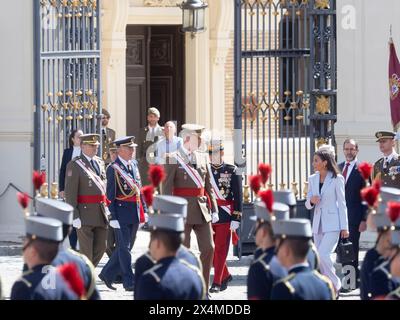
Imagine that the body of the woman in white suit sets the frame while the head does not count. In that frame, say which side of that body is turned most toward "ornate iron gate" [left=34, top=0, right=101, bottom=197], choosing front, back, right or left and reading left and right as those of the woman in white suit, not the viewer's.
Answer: right

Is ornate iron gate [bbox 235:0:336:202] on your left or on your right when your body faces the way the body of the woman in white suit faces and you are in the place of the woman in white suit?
on your right

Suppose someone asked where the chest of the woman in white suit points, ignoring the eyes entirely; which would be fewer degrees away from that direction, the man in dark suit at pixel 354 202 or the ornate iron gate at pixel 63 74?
the ornate iron gate

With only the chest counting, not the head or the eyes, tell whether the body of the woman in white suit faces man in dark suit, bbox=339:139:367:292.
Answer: no

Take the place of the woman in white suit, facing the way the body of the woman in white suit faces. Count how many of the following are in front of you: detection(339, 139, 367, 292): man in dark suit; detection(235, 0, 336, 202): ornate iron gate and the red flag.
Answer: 0

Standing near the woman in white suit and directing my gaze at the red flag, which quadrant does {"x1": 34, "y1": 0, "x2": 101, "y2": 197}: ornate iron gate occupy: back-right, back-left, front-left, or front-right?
front-left

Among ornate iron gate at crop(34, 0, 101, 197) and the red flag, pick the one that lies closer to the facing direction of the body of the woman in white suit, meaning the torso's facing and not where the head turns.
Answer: the ornate iron gate

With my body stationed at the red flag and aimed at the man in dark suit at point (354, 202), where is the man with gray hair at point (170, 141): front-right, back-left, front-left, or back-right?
front-right

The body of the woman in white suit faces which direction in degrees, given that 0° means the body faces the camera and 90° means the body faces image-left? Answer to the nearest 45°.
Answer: approximately 45°
